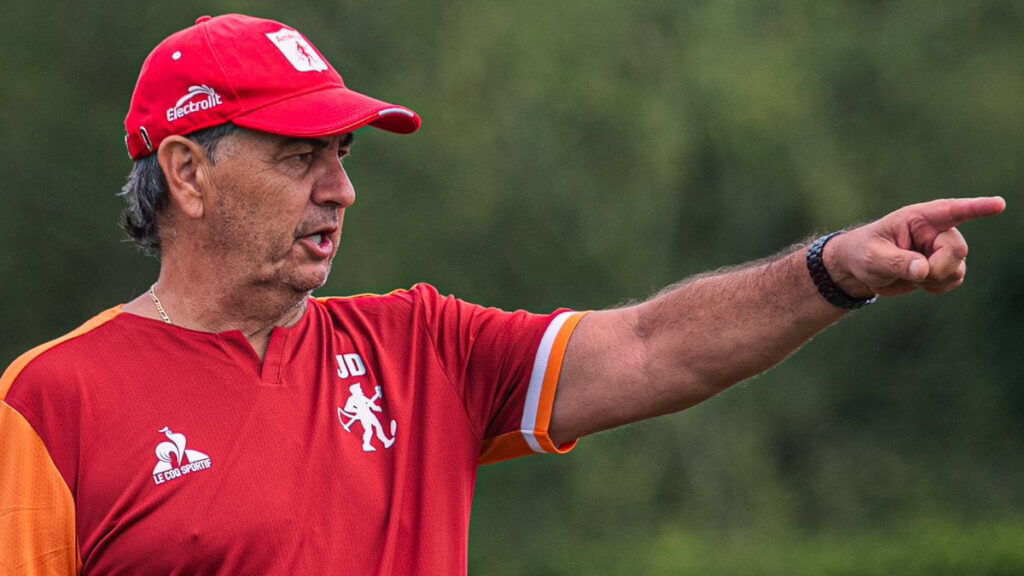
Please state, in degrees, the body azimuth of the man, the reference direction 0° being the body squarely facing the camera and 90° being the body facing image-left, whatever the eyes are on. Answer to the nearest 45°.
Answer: approximately 315°
